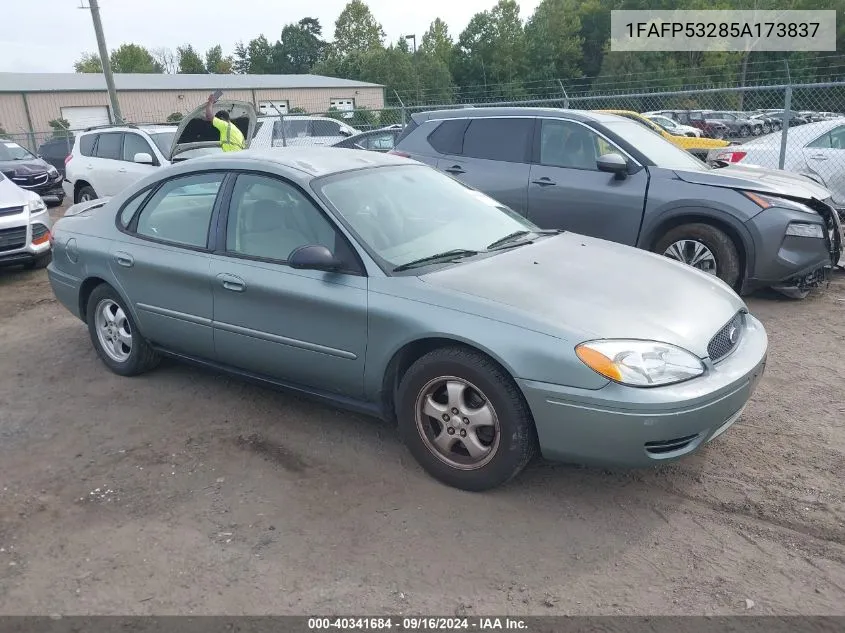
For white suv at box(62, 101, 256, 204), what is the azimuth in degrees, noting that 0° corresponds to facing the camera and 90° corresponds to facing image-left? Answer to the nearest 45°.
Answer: approximately 315°

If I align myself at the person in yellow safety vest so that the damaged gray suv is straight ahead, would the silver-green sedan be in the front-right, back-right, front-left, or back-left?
front-right

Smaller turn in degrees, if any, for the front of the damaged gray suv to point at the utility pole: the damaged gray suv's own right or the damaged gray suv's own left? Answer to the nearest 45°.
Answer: approximately 180°

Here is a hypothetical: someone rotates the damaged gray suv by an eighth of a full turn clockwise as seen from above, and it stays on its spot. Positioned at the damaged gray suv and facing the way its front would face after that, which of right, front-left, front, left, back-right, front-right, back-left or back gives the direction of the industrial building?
back-right

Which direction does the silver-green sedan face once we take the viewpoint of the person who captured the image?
facing the viewer and to the right of the viewer

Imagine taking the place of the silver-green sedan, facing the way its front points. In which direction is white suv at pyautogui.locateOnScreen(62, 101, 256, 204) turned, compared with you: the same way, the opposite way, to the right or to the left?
the same way

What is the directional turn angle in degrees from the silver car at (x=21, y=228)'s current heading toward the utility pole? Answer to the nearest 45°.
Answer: approximately 135° to its left

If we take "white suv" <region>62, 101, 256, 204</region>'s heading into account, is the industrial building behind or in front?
behind

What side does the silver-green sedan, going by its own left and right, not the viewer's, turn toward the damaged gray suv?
left

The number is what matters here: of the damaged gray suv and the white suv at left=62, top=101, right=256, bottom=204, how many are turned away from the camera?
0

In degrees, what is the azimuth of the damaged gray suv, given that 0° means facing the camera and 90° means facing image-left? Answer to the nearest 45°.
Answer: approximately 315°

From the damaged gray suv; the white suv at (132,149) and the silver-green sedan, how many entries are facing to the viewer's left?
0

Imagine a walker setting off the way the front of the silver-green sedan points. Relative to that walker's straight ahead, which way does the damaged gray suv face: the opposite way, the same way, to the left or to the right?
the same way

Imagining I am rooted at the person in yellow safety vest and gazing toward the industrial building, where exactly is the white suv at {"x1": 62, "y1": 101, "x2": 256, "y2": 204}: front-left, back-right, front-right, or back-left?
front-left
